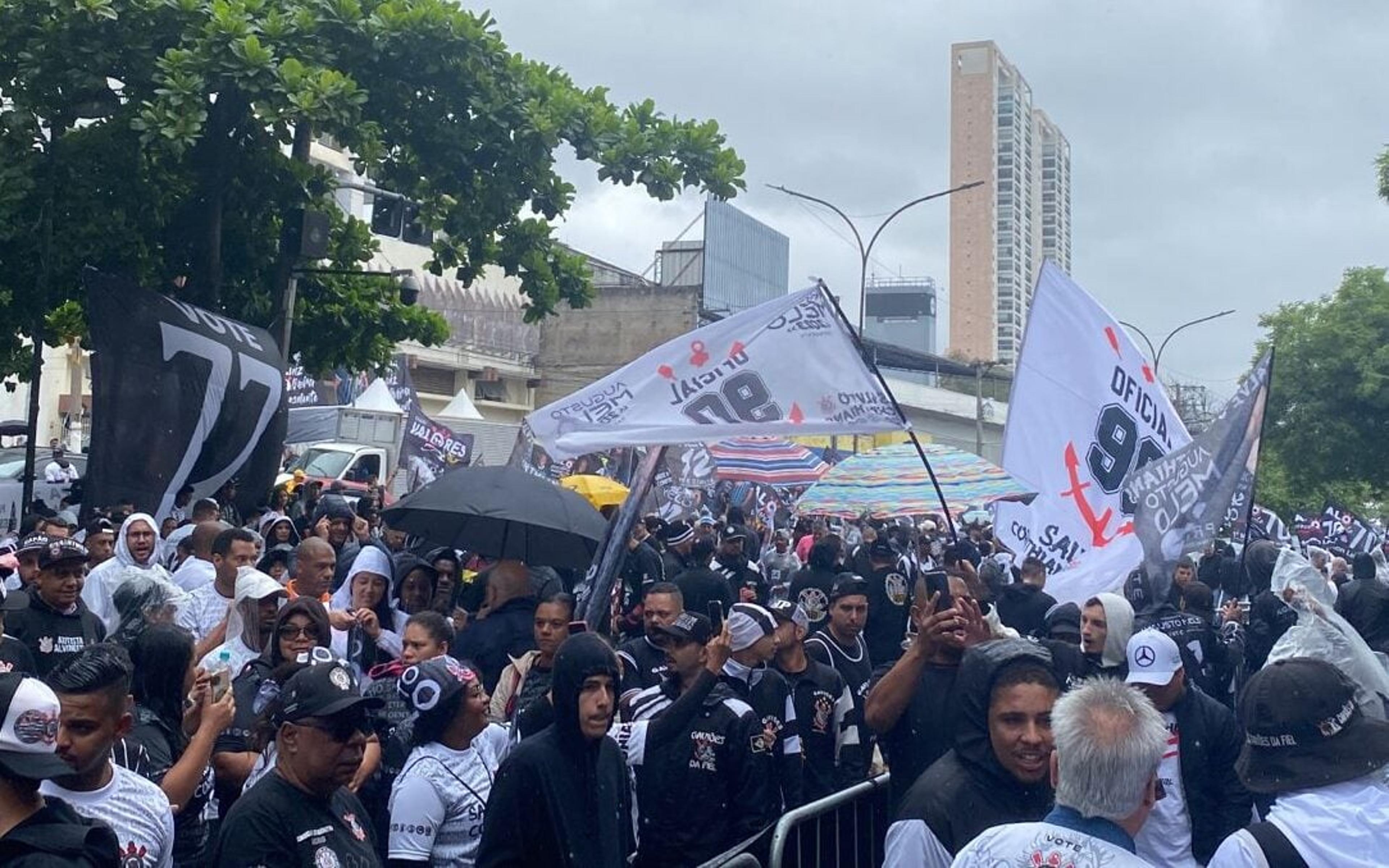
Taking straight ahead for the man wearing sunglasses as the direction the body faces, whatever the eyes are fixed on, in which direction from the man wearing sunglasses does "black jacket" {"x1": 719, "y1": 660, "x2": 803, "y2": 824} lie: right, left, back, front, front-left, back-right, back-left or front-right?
left

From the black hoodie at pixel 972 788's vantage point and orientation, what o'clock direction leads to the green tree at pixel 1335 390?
The green tree is roughly at 8 o'clock from the black hoodie.

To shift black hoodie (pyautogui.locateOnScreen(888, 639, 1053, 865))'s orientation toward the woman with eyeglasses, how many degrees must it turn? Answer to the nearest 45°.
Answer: approximately 135° to its right

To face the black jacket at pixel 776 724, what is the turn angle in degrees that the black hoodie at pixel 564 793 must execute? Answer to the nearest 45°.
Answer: approximately 90° to its left

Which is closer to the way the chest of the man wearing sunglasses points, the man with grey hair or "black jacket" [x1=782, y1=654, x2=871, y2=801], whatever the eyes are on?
the man with grey hair

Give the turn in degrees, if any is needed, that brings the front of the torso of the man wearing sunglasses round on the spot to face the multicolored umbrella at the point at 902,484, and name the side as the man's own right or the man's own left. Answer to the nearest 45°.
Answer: approximately 90° to the man's own left

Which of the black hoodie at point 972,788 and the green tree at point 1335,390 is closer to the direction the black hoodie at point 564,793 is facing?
the black hoodie

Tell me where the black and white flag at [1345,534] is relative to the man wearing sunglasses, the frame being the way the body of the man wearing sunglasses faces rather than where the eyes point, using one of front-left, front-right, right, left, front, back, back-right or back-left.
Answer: left

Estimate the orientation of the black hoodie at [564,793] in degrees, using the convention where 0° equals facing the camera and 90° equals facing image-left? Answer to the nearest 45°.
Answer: approximately 315°

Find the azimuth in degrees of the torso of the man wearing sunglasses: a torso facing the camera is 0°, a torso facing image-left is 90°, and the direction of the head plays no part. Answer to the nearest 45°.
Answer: approximately 315°
